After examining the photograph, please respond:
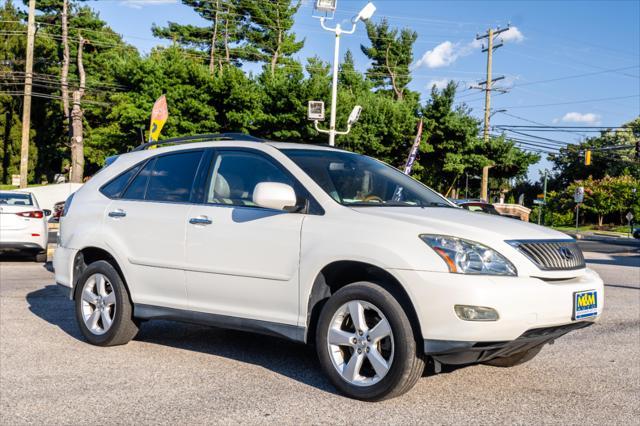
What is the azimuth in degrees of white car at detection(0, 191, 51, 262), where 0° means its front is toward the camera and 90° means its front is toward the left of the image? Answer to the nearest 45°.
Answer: approximately 180°

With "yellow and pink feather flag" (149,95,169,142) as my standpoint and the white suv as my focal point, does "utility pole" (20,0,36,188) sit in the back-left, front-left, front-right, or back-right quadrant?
back-right

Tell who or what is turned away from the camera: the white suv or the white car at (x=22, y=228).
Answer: the white car

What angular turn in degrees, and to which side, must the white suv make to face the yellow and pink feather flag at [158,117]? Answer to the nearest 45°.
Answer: approximately 135° to its left

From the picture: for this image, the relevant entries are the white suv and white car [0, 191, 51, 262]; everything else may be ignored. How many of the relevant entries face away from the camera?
1

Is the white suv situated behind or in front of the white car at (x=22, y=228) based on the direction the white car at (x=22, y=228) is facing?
behind

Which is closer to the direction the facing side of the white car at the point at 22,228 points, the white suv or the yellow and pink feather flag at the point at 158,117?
the yellow and pink feather flag

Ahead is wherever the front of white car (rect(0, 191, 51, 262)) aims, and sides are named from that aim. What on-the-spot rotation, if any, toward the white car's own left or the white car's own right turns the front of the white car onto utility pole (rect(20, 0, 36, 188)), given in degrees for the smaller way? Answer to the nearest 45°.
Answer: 0° — it already faces it

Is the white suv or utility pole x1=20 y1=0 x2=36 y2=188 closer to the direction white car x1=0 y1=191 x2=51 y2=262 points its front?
the utility pole

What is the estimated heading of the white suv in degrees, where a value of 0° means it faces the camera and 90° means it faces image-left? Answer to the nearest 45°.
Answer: approximately 315°

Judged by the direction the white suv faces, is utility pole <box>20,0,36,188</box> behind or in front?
behind

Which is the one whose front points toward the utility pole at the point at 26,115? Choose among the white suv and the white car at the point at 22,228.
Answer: the white car

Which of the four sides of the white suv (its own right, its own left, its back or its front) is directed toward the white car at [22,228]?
back
